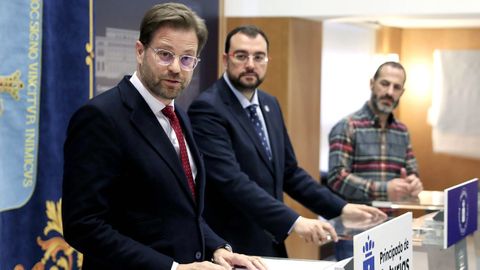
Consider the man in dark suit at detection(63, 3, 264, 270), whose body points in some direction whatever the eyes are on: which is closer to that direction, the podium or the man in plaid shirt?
the podium

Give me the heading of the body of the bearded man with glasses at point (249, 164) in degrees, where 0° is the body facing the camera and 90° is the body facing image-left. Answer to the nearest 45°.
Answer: approximately 315°

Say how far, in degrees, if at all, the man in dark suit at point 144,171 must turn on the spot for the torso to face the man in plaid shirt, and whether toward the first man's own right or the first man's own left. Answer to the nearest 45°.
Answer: approximately 90° to the first man's own left

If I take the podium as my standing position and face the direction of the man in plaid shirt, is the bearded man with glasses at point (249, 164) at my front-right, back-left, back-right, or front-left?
front-left

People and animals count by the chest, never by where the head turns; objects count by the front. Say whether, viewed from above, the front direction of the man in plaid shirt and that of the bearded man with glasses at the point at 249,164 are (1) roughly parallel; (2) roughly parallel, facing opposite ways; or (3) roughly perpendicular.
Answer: roughly parallel

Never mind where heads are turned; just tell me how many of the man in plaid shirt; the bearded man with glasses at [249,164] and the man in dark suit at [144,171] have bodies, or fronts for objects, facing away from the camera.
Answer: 0

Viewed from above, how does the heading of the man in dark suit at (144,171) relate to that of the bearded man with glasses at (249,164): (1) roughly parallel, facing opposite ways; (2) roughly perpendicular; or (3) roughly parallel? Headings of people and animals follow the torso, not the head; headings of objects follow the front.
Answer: roughly parallel

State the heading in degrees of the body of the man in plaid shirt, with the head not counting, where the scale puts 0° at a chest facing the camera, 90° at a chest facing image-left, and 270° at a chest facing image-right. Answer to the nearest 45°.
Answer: approximately 315°

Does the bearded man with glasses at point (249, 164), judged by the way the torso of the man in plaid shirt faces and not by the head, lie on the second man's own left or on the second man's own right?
on the second man's own right

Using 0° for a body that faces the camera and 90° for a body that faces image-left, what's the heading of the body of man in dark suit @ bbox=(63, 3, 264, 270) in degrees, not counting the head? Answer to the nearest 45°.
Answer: approximately 315°

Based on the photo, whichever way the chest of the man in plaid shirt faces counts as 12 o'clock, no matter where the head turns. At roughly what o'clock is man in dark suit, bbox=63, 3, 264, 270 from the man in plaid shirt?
The man in dark suit is roughly at 2 o'clock from the man in plaid shirt.
